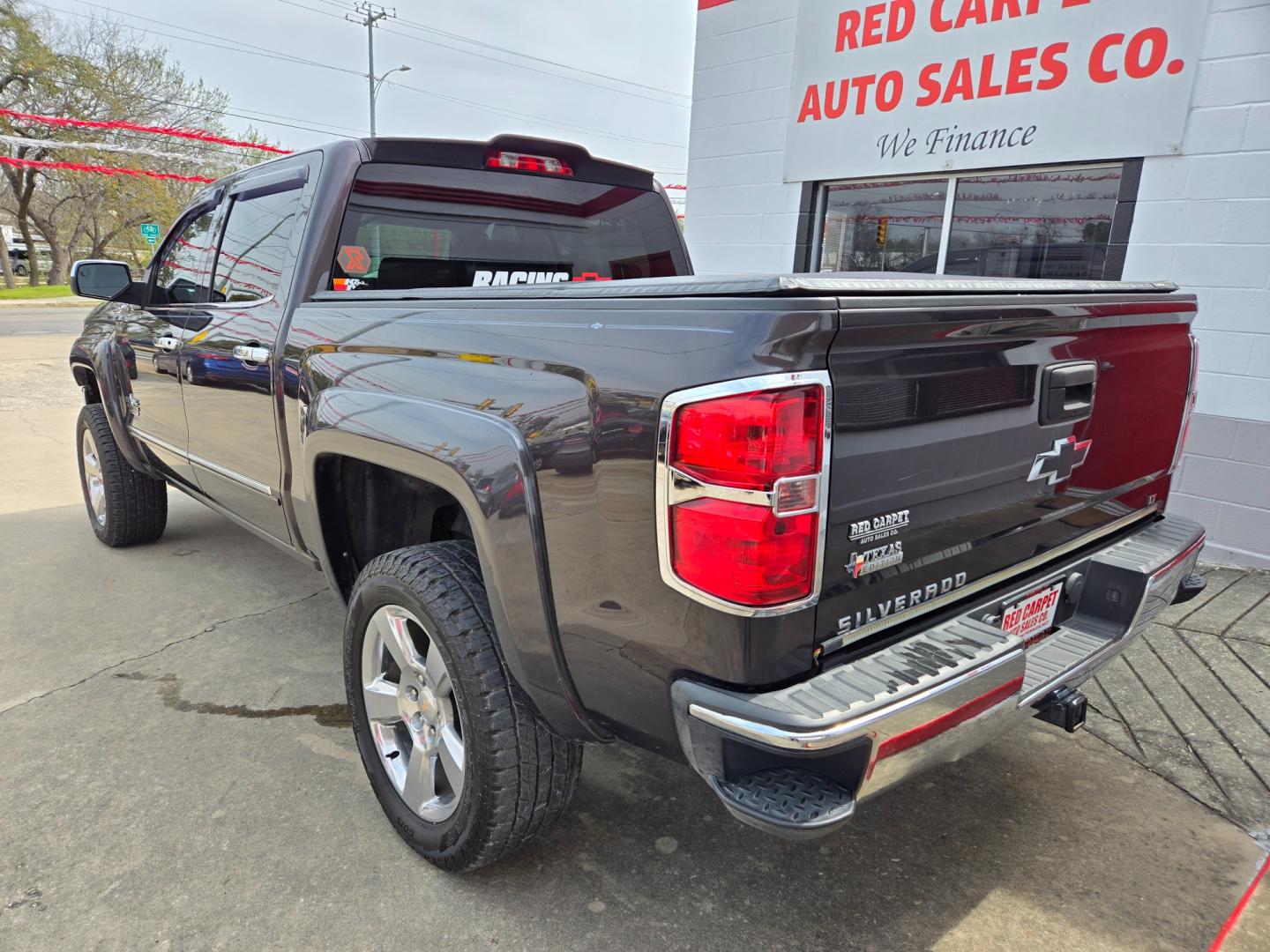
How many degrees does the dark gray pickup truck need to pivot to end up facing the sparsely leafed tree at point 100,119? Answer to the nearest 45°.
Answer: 0° — it already faces it

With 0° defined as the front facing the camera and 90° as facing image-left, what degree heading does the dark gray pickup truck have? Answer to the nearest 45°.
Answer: approximately 135°

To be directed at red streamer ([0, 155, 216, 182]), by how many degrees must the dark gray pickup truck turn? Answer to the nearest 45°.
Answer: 0° — it already faces it
